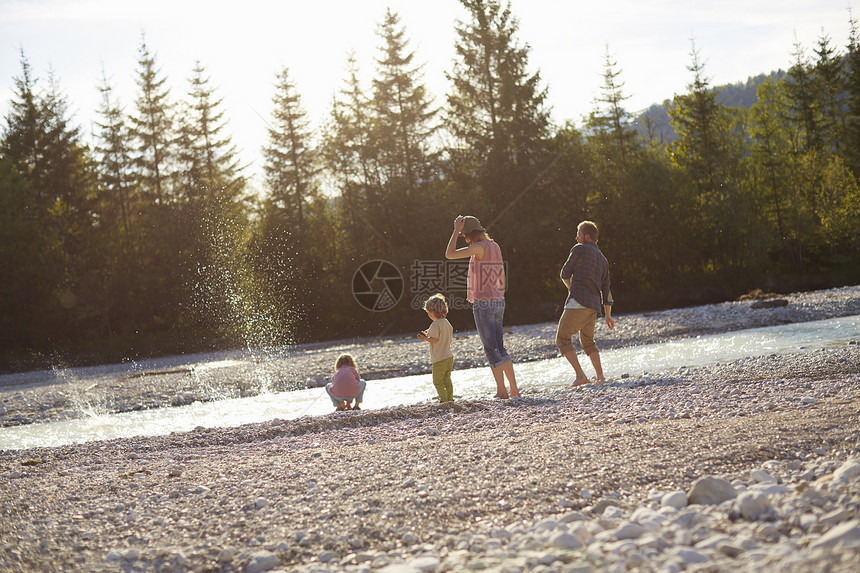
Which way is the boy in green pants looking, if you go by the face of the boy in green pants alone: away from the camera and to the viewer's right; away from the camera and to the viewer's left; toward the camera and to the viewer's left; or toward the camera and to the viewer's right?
away from the camera and to the viewer's left

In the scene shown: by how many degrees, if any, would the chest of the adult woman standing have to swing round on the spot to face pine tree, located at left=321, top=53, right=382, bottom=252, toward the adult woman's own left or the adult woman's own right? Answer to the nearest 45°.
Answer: approximately 45° to the adult woman's own right

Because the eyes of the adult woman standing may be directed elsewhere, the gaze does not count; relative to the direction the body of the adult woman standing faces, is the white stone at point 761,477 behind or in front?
behind

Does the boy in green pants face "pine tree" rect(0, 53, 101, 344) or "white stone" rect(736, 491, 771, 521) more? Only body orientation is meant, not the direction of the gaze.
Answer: the pine tree

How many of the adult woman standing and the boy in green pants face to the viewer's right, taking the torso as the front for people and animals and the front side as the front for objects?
0

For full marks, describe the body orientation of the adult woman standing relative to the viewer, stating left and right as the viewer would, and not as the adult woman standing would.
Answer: facing away from the viewer and to the left of the viewer

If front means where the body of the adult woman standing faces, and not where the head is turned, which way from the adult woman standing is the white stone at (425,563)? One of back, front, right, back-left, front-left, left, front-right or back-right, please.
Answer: back-left

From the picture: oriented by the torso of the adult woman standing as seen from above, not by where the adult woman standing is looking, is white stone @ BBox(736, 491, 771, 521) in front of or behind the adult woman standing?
behind

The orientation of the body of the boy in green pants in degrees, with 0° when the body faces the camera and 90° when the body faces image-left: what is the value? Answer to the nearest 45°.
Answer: approximately 135°

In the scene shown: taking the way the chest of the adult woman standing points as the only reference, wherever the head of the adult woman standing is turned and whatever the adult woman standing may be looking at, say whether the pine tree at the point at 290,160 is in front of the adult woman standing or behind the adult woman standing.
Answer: in front

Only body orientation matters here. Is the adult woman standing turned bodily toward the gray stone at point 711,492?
no

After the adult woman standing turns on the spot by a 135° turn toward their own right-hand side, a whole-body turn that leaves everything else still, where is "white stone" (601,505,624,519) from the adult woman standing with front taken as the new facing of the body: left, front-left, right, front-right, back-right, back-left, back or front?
right

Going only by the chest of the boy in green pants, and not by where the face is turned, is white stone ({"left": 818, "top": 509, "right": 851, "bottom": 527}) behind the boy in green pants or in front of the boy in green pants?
behind

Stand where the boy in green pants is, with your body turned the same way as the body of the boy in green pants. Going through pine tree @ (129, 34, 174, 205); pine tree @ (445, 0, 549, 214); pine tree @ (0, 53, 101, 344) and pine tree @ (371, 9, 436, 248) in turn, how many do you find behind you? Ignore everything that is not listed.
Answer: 0

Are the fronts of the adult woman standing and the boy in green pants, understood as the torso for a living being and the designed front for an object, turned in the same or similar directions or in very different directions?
same or similar directions

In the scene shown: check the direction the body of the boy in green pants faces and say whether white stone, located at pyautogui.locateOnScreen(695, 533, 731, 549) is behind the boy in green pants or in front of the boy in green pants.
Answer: behind

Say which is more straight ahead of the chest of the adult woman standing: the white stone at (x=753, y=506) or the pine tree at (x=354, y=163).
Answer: the pine tree
